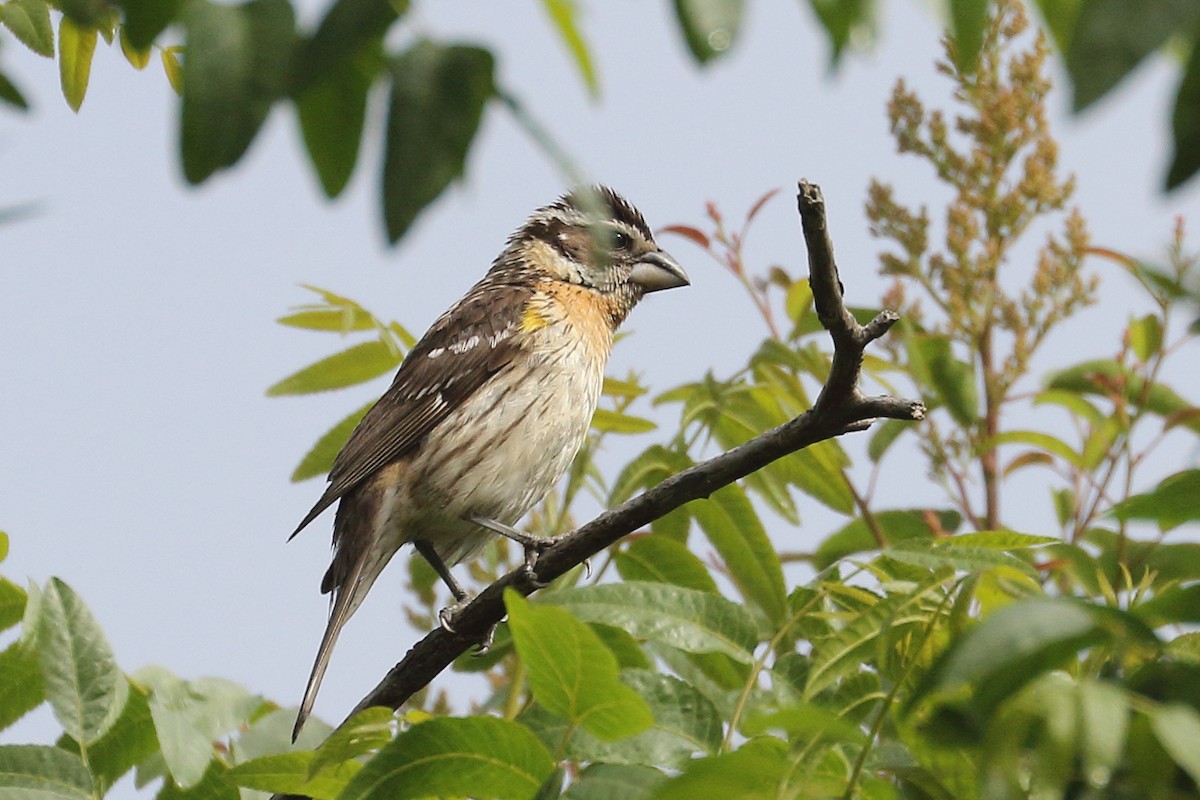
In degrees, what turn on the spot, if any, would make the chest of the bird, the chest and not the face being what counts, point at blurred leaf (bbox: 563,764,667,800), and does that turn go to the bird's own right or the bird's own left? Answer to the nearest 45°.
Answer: approximately 90° to the bird's own right

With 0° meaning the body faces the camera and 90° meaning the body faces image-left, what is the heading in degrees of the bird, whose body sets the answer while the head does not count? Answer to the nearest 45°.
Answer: approximately 270°

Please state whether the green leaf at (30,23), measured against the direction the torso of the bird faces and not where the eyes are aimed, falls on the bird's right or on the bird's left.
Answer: on the bird's right

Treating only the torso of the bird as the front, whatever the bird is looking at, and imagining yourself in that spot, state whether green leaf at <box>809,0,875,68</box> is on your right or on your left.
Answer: on your right

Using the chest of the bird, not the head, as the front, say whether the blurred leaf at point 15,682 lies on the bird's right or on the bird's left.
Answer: on the bird's right

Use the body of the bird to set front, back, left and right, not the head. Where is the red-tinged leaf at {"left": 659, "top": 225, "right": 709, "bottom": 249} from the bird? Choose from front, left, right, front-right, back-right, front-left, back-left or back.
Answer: front-left

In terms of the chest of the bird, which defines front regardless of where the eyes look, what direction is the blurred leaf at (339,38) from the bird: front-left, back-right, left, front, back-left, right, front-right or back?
right
